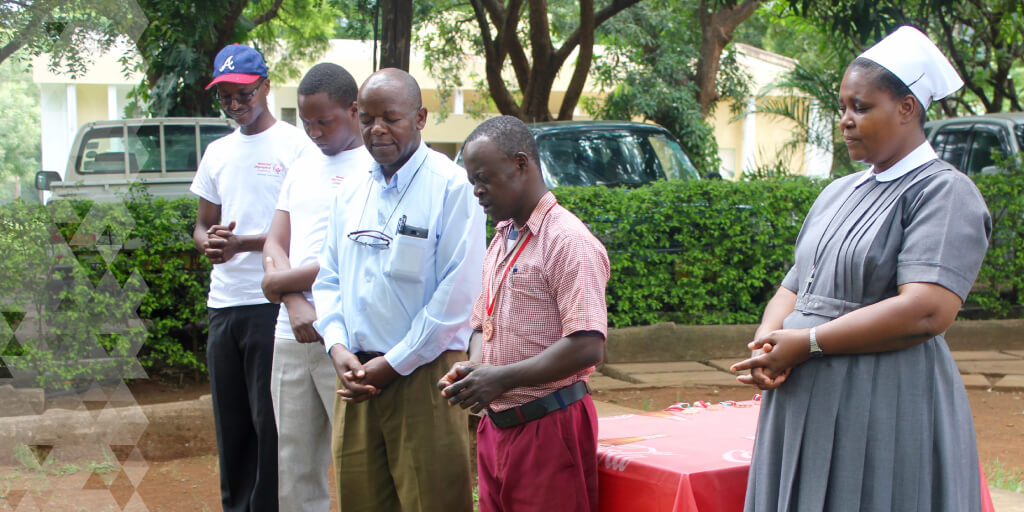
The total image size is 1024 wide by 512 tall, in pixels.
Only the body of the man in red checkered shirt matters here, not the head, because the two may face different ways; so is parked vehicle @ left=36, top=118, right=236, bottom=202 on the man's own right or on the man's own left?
on the man's own right

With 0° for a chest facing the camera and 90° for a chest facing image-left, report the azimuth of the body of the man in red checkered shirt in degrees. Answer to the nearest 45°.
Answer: approximately 45°

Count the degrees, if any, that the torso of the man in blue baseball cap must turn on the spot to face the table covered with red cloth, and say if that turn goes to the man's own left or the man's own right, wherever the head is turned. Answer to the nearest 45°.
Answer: approximately 90° to the man's own left

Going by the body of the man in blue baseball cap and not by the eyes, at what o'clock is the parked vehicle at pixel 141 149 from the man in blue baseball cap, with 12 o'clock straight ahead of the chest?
The parked vehicle is roughly at 4 o'clock from the man in blue baseball cap.

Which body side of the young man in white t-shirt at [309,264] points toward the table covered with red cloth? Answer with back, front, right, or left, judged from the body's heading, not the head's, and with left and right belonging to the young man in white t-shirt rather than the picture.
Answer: left

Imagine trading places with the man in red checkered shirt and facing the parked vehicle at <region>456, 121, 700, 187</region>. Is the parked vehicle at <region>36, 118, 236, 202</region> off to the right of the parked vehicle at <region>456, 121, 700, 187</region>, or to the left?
left

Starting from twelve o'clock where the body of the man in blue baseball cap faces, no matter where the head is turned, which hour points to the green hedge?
The green hedge is roughly at 6 o'clock from the man in blue baseball cap.

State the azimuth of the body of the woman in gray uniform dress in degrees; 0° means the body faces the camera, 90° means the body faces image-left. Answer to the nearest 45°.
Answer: approximately 45°
